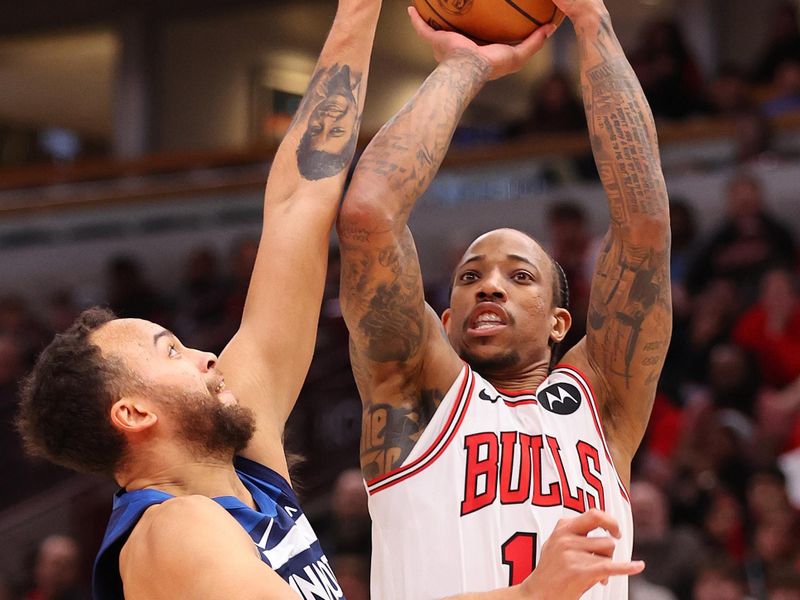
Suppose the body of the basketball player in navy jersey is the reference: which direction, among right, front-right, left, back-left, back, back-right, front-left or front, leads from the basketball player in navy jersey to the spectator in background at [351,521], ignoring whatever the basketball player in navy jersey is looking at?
left

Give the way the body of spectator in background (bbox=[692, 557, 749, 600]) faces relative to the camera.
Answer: toward the camera

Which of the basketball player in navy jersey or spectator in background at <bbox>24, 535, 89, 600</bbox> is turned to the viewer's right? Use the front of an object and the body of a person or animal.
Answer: the basketball player in navy jersey

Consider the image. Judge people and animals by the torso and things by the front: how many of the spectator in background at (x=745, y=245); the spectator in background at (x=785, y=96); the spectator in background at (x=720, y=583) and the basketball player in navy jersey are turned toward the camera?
3

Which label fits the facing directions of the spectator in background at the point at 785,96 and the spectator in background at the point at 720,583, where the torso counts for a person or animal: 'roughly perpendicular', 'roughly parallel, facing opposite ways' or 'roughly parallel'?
roughly parallel

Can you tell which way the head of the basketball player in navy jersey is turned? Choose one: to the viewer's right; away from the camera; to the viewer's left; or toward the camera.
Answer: to the viewer's right

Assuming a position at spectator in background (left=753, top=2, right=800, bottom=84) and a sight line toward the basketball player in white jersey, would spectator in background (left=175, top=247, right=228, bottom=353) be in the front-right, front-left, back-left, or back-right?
front-right

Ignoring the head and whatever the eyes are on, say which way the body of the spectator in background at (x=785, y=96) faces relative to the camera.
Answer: toward the camera

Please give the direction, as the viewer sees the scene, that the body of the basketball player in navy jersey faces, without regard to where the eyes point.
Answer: to the viewer's right

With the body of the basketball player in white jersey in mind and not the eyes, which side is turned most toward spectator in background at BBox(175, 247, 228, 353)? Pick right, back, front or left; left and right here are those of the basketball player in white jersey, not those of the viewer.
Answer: back

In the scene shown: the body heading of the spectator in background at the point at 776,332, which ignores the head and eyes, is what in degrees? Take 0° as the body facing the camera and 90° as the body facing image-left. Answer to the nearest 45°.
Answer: approximately 0°

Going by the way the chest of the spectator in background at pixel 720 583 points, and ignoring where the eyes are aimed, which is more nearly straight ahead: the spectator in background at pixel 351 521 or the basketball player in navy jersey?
the basketball player in navy jersey
